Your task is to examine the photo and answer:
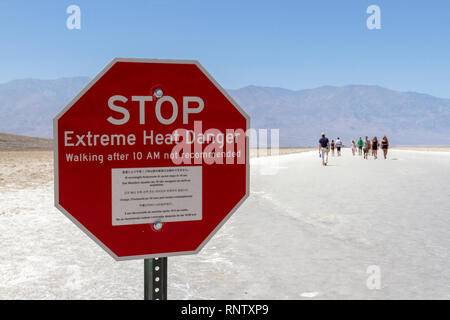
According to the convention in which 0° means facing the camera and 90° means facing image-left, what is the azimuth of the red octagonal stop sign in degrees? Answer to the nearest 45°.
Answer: approximately 0°
